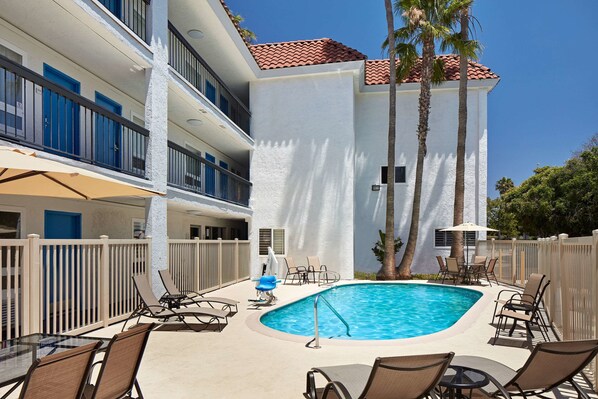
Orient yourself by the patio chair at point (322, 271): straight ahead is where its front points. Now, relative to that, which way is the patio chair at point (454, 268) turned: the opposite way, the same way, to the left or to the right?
to the left

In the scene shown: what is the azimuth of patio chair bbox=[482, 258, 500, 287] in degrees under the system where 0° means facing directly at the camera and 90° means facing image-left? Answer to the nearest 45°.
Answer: approximately 135°

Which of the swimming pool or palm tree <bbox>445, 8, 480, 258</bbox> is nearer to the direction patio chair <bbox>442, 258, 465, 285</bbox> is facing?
the palm tree

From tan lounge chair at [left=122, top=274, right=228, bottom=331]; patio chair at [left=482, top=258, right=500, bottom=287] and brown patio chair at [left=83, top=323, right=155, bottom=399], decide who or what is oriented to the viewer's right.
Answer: tan lounge chair at [left=122, top=274, right=228, bottom=331]

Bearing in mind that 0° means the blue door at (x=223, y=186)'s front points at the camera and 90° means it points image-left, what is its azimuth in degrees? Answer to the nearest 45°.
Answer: approximately 315°

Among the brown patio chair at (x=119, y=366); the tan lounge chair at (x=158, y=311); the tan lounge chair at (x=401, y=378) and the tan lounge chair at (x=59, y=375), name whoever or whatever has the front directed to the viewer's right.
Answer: the tan lounge chair at (x=158, y=311)

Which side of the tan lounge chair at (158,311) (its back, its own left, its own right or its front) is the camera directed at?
right

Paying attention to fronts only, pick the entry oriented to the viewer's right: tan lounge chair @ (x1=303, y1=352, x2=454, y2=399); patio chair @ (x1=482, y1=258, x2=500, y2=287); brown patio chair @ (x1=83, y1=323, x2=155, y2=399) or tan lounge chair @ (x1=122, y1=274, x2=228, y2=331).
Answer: tan lounge chair @ (x1=122, y1=274, x2=228, y2=331)

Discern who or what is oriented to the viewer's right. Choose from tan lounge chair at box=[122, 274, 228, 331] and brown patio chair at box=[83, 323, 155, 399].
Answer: tan lounge chair at box=[122, 274, 228, 331]
